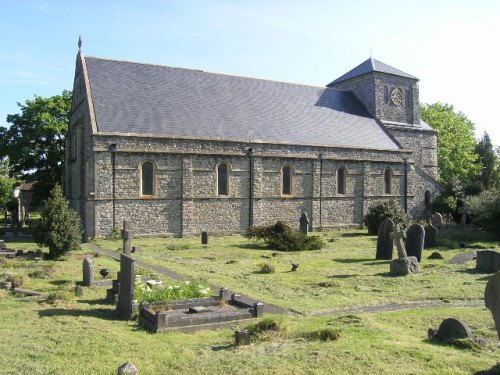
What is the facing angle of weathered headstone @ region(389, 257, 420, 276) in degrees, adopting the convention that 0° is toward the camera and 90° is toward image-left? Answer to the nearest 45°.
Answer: approximately 45°

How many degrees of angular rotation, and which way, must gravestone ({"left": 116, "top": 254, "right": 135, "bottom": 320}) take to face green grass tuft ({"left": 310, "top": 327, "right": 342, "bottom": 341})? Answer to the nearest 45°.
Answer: approximately 90° to its left

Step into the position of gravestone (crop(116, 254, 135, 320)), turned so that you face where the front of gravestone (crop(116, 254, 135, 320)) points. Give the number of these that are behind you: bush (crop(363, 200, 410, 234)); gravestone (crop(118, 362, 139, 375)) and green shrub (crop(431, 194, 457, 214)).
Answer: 2

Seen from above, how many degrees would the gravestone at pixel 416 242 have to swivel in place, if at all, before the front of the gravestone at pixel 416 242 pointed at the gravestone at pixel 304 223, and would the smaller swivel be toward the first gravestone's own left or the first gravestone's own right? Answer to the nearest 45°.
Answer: approximately 90° to the first gravestone's own right

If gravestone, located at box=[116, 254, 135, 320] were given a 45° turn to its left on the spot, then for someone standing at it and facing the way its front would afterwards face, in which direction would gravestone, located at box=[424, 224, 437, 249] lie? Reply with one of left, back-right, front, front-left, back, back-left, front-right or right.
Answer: back-left

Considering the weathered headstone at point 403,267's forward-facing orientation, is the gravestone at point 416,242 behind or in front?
behind

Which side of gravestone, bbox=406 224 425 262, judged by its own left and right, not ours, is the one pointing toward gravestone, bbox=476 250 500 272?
left
